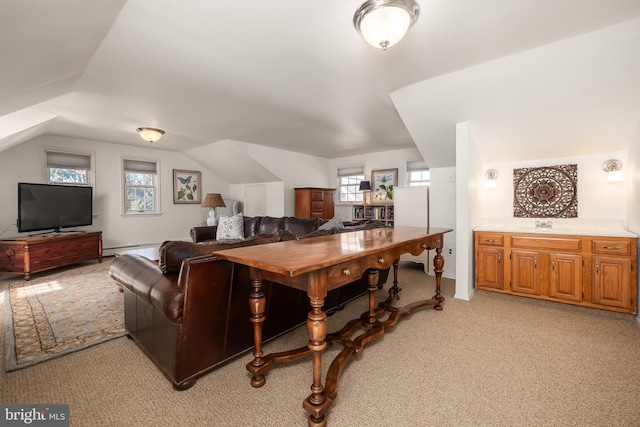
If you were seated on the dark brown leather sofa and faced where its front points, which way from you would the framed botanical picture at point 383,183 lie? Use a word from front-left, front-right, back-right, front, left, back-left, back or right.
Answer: right

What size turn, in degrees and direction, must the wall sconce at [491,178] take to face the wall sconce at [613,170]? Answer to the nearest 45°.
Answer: approximately 90° to its left

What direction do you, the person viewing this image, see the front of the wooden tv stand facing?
facing the viewer and to the right of the viewer

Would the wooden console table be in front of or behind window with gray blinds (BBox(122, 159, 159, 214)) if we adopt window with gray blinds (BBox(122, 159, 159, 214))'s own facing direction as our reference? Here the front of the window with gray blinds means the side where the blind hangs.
in front

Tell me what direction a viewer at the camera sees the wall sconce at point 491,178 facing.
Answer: facing the viewer

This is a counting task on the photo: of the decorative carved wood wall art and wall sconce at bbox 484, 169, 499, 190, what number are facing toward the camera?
2

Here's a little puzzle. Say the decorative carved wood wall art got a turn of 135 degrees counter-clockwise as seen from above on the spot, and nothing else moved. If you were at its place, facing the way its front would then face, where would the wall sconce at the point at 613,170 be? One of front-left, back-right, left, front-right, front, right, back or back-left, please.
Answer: front-right

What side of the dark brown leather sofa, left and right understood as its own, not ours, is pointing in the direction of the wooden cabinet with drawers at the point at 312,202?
right

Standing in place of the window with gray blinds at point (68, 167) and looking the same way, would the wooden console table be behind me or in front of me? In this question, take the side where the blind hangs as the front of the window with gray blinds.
in front

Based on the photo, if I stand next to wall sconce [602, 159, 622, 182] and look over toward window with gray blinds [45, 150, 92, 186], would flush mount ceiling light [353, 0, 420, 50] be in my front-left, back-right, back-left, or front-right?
front-left

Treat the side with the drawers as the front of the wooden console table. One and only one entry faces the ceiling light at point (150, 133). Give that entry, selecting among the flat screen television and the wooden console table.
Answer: the flat screen television

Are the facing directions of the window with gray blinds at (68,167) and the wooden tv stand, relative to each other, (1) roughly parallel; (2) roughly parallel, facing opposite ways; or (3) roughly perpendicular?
roughly parallel

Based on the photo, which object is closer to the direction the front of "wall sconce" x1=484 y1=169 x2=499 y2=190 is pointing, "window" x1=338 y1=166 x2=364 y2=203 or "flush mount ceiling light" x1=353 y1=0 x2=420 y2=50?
the flush mount ceiling light

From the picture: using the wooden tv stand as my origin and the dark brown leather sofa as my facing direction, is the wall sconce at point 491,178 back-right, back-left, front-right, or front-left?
front-left

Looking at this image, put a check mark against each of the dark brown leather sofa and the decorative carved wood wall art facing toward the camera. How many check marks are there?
1

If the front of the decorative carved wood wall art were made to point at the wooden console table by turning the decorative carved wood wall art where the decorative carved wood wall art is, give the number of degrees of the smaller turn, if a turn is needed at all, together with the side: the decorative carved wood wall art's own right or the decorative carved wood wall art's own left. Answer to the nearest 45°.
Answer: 0° — it already faces it

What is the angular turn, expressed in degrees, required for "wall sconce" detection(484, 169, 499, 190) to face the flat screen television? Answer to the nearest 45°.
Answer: approximately 45° to its right

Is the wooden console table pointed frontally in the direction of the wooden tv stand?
no

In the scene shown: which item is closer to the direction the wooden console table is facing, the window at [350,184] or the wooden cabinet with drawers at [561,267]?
the wooden cabinet with drawers

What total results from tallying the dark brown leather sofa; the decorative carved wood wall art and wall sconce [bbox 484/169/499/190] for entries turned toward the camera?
2
